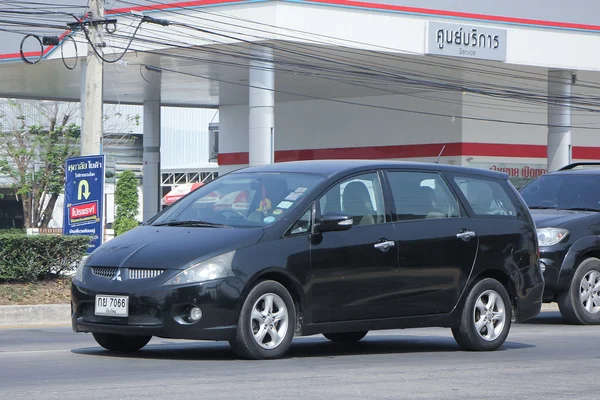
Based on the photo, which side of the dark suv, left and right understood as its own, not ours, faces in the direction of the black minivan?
front

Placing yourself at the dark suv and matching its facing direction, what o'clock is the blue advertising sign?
The blue advertising sign is roughly at 2 o'clock from the dark suv.

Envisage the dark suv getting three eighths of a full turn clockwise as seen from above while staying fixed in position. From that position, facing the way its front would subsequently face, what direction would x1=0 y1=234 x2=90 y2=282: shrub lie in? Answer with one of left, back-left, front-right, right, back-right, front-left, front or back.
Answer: left

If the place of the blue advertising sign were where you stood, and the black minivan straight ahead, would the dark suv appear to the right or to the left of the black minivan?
left

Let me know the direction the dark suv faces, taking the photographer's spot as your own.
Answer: facing the viewer and to the left of the viewer

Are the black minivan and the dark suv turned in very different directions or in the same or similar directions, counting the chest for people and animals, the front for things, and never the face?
same or similar directions

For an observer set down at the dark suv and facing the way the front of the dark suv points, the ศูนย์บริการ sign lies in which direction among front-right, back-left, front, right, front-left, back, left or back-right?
back-right

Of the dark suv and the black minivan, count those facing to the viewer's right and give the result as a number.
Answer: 0

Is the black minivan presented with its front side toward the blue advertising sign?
no

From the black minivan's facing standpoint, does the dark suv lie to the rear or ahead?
to the rear
